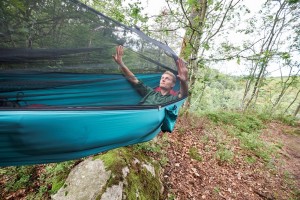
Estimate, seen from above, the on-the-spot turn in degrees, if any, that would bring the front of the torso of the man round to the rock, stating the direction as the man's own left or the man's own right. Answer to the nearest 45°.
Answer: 0° — they already face it

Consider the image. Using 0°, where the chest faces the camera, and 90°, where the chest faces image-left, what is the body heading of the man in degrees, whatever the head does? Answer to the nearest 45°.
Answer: approximately 45°
